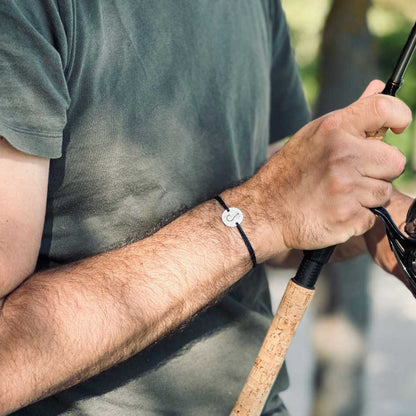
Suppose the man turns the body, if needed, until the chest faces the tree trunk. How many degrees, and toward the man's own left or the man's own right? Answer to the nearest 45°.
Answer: approximately 90° to the man's own left

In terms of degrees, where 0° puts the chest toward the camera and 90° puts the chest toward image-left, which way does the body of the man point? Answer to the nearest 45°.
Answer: approximately 315°
